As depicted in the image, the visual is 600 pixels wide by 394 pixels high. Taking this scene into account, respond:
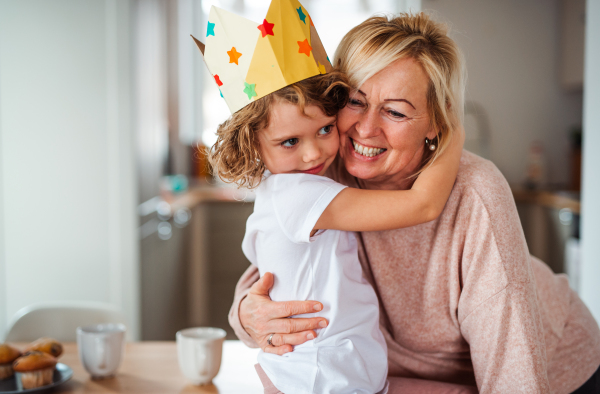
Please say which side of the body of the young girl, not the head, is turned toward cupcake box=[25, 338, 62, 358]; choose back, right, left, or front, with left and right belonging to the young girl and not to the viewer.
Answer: back

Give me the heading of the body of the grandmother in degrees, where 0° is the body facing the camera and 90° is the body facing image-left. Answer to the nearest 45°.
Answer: approximately 45°

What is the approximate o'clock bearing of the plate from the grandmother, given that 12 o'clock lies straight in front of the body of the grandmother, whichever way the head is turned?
The plate is roughly at 1 o'clock from the grandmother.

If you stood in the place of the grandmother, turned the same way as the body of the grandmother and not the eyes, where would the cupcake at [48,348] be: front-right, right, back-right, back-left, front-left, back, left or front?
front-right

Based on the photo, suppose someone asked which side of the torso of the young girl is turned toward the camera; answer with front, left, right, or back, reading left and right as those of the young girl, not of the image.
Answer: right

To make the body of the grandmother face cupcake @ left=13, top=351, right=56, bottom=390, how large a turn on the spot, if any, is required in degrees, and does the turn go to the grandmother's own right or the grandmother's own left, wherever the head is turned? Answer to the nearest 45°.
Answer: approximately 45° to the grandmother's own right

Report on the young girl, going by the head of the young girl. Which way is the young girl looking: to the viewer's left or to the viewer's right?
to the viewer's right

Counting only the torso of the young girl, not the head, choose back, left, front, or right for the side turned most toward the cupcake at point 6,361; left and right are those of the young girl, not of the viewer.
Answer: back
